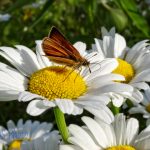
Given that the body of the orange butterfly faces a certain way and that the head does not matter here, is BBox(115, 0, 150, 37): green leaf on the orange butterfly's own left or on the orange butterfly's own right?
on the orange butterfly's own left

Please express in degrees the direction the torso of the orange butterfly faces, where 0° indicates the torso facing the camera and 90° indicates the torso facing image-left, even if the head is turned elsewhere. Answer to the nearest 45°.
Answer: approximately 270°

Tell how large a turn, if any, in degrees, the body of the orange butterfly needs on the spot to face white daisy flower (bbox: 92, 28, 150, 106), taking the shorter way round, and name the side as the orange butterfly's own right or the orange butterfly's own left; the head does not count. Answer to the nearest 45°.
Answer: approximately 45° to the orange butterfly's own left
